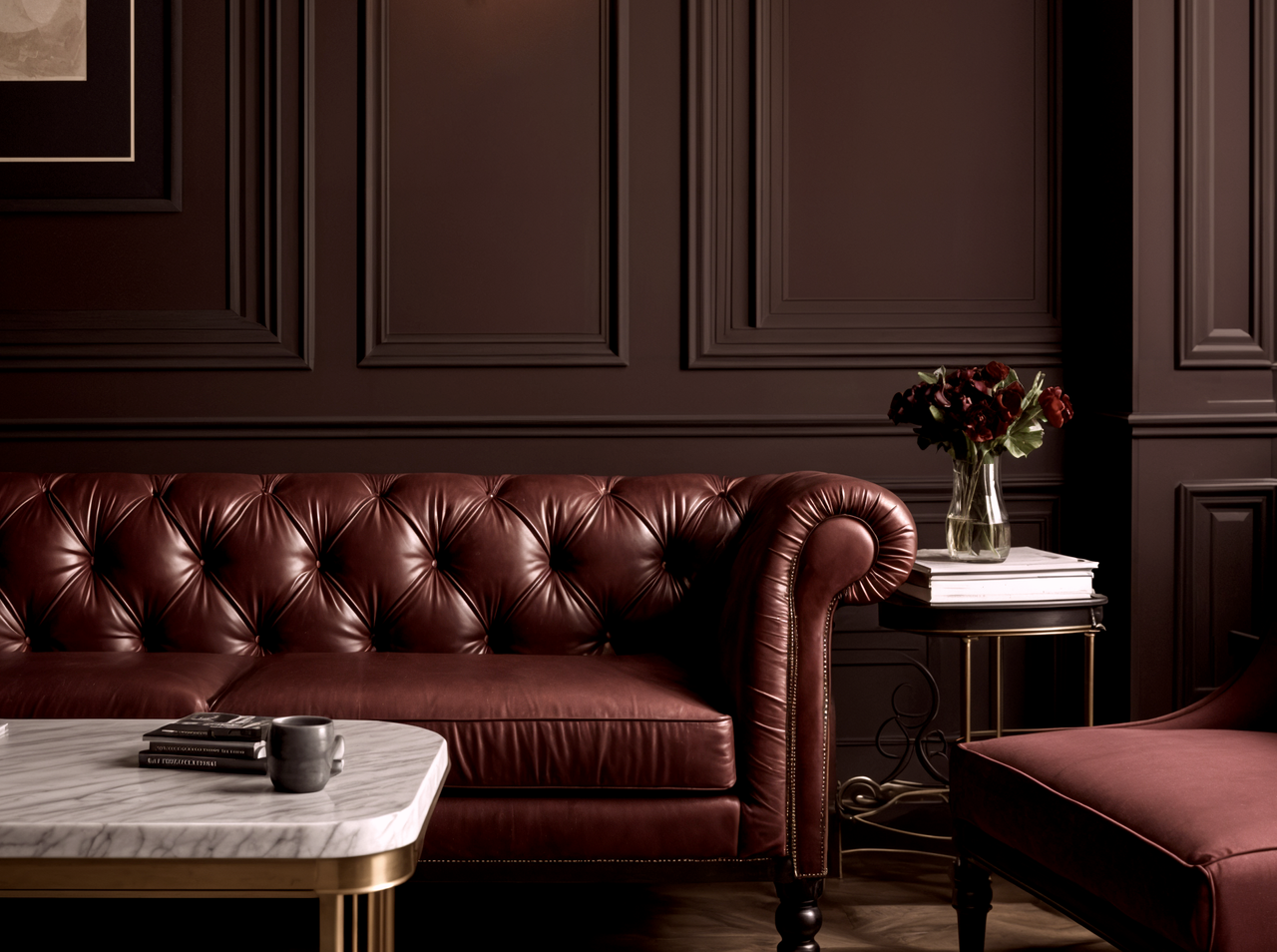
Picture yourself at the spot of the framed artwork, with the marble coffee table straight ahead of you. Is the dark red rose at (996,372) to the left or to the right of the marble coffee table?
left

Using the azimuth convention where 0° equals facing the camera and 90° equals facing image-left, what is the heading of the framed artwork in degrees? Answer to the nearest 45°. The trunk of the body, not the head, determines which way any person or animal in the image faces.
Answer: approximately 0°

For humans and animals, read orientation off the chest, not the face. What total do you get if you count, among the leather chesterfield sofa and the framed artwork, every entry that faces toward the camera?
2
